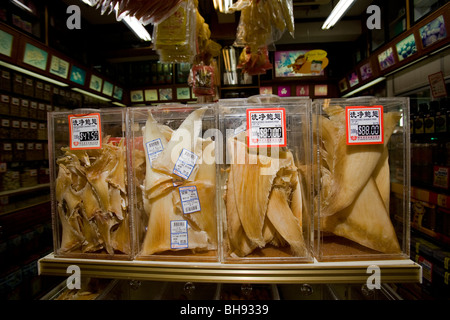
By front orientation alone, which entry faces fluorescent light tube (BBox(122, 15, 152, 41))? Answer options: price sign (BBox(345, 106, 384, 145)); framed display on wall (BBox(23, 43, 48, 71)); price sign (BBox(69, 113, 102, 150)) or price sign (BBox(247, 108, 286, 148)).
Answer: the framed display on wall

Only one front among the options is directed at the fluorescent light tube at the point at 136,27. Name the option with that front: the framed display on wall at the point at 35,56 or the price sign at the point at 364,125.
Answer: the framed display on wall

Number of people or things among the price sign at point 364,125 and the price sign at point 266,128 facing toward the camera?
2

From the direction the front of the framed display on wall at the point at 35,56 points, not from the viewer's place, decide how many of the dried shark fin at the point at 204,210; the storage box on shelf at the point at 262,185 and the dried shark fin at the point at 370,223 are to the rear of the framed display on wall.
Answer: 0

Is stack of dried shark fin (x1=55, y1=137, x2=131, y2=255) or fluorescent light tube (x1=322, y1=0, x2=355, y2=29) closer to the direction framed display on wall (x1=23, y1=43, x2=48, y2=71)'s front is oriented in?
the fluorescent light tube

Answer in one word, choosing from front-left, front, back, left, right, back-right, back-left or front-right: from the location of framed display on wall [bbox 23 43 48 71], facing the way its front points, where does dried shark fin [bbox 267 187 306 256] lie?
front-right

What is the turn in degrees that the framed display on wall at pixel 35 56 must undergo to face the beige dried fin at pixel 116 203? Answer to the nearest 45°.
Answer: approximately 45° to its right

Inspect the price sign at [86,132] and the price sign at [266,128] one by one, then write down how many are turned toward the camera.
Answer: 2

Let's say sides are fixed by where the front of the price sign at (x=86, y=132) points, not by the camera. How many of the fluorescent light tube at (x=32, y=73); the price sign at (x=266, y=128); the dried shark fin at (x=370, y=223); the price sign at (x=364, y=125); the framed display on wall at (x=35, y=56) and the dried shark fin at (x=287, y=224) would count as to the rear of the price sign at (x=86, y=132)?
2

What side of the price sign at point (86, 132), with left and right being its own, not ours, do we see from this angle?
front

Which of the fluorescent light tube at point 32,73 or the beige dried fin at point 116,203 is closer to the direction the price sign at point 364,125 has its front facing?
the beige dried fin

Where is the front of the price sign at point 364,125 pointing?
toward the camera

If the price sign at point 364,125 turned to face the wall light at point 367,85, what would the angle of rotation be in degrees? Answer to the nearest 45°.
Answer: approximately 180°

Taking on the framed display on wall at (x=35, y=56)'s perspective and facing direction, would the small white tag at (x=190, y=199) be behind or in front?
in front
